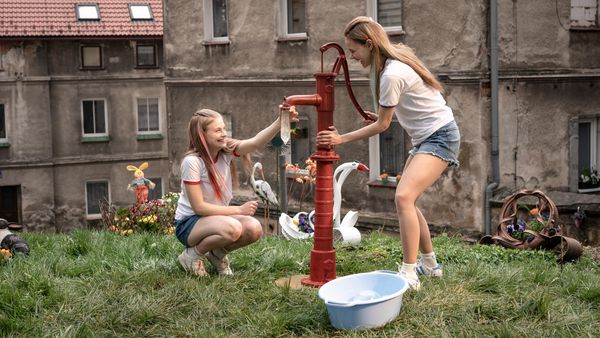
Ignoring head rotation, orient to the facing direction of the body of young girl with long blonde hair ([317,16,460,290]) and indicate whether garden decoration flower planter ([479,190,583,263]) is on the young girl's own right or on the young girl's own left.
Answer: on the young girl's own right

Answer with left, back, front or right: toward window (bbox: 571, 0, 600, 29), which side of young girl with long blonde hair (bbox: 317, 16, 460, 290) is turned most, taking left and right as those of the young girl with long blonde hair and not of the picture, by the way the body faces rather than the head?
right

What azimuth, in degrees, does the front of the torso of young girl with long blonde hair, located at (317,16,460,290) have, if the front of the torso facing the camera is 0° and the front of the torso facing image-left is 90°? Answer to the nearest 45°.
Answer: approximately 90°

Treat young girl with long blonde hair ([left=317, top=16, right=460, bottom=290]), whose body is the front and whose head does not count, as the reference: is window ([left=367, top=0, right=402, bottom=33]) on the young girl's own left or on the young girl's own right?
on the young girl's own right

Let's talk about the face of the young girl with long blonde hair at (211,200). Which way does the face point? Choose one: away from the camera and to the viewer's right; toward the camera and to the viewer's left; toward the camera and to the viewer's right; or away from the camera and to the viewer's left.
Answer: toward the camera and to the viewer's right

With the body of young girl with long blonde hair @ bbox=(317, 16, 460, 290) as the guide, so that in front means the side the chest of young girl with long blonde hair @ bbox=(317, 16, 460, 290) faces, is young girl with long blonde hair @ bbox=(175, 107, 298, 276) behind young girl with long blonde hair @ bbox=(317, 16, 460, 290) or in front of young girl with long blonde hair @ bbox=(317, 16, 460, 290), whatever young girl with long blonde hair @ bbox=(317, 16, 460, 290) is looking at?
in front

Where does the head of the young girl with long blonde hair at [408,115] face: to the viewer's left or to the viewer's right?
to the viewer's left

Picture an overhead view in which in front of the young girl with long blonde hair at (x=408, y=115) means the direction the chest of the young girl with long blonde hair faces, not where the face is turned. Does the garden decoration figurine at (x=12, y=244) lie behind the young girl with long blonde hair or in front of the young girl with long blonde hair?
in front

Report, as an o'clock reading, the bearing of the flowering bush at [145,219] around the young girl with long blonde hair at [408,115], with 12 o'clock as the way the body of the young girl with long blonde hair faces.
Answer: The flowering bush is roughly at 2 o'clock from the young girl with long blonde hair.

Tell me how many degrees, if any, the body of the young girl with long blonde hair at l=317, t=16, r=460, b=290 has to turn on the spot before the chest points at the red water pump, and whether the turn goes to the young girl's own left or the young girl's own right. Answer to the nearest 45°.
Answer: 0° — they already face it
